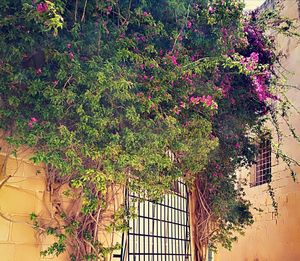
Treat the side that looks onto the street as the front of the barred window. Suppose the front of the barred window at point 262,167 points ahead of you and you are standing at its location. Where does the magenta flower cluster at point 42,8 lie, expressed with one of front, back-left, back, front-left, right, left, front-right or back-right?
front-left

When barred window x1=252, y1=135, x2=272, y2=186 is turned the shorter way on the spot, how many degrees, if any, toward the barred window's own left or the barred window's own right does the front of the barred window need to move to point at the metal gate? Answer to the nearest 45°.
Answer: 0° — it already faces it

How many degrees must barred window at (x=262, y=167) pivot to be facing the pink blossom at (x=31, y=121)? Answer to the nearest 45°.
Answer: approximately 45° to its left

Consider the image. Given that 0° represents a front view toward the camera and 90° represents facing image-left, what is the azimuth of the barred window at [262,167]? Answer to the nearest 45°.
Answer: approximately 45°

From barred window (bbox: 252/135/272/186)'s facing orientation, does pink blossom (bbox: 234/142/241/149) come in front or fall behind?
in front

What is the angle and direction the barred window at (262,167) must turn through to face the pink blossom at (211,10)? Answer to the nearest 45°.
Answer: approximately 45° to its left
